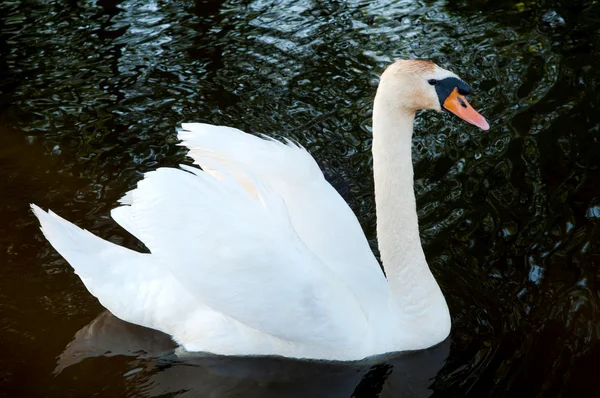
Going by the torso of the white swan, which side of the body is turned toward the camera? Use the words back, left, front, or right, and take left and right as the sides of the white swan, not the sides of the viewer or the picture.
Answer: right
